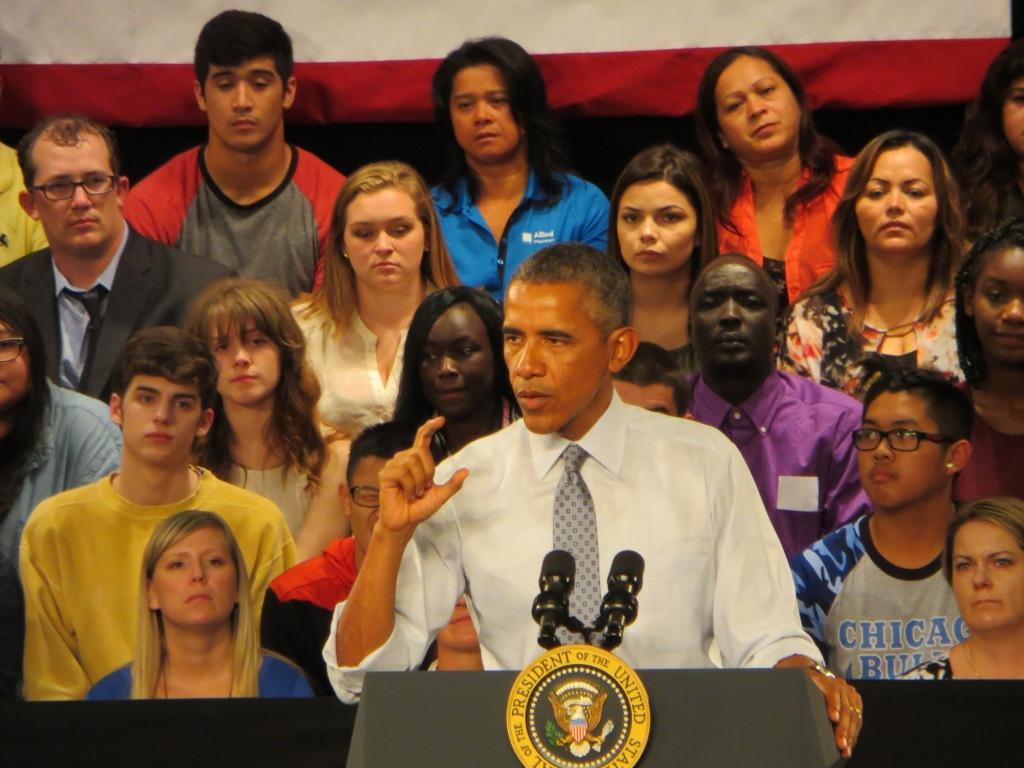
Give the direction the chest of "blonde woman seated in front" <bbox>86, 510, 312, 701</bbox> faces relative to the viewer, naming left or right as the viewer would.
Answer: facing the viewer

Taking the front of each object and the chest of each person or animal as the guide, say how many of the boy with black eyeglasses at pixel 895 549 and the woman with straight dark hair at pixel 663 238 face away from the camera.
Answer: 0

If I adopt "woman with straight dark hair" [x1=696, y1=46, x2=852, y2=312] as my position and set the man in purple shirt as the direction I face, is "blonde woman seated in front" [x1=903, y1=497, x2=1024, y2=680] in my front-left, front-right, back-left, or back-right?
front-left

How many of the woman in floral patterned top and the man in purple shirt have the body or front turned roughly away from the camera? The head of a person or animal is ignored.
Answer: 0

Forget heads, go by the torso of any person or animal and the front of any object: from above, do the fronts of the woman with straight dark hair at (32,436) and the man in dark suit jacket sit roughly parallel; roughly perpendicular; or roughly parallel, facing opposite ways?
roughly parallel

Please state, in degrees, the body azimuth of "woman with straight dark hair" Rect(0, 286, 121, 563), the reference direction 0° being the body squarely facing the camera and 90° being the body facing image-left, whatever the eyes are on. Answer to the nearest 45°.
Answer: approximately 0°

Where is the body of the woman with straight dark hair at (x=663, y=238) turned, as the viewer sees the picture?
toward the camera

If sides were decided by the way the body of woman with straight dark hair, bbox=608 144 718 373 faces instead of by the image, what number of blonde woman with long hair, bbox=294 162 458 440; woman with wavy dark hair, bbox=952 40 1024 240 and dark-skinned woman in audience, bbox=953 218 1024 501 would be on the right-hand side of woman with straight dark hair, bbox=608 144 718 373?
1

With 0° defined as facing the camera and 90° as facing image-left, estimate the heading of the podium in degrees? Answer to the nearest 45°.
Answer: approximately 0°

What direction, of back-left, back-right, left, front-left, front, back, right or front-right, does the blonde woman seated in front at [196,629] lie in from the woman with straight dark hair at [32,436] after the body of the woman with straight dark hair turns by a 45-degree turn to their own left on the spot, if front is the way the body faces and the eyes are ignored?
front

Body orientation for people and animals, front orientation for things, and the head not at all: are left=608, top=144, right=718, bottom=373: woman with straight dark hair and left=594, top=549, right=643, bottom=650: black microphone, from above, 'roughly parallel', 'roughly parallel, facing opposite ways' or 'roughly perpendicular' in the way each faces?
roughly parallel, facing opposite ways

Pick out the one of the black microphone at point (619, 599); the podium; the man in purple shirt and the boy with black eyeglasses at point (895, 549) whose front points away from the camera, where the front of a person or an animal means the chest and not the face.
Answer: the black microphone
